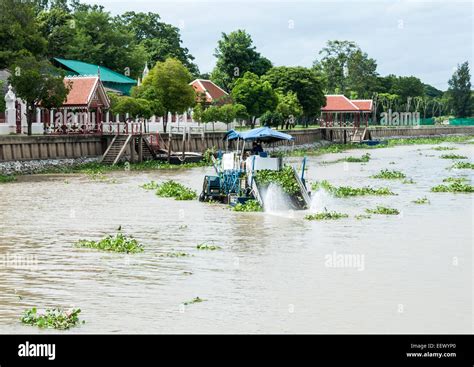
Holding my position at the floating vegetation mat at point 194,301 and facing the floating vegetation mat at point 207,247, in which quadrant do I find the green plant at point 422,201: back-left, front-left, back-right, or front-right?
front-right

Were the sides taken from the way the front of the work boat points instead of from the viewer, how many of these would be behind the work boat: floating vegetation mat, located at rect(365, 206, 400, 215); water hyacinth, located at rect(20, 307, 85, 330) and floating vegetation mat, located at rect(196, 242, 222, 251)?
0

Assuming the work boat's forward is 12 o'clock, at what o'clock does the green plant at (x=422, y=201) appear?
The green plant is roughly at 10 o'clock from the work boat.

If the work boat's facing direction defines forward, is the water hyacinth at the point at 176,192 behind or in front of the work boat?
behind

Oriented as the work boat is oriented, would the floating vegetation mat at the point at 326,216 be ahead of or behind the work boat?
ahead

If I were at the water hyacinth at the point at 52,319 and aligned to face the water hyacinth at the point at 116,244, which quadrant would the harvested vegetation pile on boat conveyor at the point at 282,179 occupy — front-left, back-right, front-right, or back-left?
front-right

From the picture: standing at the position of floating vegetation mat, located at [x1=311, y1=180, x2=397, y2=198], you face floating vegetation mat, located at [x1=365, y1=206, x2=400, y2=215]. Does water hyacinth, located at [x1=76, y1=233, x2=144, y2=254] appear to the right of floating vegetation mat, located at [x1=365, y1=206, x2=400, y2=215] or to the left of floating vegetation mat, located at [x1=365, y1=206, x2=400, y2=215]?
right

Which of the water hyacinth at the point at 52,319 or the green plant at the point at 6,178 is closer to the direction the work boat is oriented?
the water hyacinth

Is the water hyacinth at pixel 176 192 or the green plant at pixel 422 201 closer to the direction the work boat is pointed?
the green plant

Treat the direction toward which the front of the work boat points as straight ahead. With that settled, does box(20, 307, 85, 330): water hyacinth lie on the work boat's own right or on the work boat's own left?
on the work boat's own right

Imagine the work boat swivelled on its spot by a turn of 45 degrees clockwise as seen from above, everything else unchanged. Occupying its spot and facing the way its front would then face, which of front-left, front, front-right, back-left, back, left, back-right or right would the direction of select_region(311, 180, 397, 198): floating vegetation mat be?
back-left

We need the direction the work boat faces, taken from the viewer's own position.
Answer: facing the viewer and to the right of the viewer

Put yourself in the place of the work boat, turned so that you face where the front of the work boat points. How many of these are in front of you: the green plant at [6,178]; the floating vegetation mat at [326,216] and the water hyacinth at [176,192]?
1

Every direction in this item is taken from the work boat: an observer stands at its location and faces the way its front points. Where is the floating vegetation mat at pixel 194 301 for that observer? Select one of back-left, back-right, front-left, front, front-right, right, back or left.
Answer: front-right

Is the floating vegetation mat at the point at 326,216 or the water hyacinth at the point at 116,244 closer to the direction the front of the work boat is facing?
the floating vegetation mat

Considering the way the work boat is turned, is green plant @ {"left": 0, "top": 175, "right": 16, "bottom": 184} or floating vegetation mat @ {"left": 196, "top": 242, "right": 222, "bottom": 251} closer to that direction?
the floating vegetation mat

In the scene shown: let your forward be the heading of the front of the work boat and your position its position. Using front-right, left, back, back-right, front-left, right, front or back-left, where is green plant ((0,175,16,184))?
back
